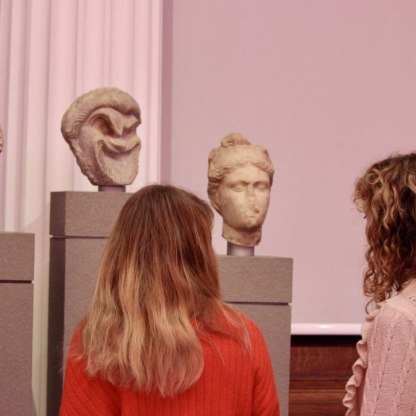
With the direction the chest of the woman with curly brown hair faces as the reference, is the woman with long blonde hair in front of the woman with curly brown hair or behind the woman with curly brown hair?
in front

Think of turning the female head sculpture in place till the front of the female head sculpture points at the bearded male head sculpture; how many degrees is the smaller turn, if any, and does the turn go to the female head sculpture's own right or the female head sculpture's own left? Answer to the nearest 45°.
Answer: approximately 135° to the female head sculpture's own right

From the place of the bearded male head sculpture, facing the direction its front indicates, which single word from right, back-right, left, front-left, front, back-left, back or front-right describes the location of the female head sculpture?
front-left

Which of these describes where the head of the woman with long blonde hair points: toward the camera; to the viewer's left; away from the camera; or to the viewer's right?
away from the camera

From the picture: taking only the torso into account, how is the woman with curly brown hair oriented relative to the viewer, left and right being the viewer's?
facing to the left of the viewer

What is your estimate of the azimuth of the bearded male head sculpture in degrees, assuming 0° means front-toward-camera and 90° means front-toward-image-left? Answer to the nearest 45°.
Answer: approximately 315°

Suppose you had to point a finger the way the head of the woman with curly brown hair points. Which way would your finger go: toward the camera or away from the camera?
away from the camera
